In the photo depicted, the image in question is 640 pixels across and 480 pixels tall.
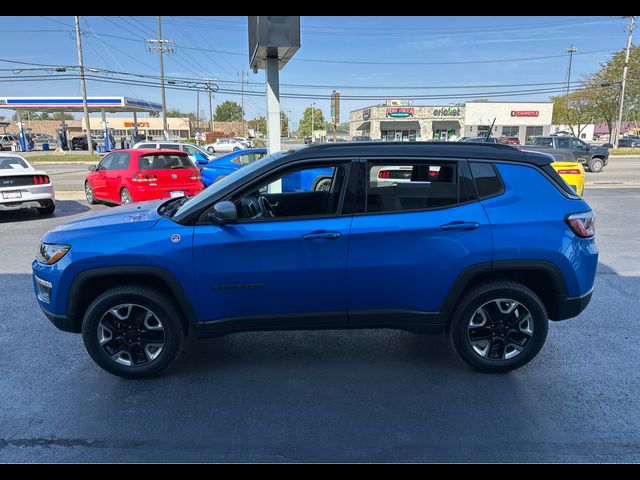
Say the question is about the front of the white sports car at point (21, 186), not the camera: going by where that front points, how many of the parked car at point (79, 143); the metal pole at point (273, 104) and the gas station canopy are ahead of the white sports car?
2

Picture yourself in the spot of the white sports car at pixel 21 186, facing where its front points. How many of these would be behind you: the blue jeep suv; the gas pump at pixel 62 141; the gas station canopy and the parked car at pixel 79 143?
1

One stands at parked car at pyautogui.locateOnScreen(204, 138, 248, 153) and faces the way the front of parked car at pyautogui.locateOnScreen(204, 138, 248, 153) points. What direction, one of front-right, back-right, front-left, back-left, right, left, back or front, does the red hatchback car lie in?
left

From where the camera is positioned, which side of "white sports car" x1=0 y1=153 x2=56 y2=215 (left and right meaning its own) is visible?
back

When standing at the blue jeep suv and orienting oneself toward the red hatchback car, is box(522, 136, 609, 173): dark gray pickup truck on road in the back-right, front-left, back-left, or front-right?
front-right

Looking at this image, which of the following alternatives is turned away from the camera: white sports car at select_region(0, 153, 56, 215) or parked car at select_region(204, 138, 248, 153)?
the white sports car

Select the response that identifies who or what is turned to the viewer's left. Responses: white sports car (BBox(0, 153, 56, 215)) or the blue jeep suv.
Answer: the blue jeep suv

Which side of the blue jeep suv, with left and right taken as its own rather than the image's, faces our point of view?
left

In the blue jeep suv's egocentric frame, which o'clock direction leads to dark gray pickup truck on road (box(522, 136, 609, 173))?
The dark gray pickup truck on road is roughly at 4 o'clock from the blue jeep suv.

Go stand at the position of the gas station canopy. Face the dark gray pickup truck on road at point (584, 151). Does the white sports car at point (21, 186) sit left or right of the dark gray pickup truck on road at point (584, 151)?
right

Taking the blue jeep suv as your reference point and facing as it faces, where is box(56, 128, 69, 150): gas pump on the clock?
The gas pump is roughly at 2 o'clock from the blue jeep suv.

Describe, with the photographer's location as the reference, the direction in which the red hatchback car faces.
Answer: facing away from the viewer and to the left of the viewer

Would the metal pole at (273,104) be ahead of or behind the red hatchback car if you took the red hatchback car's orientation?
behind

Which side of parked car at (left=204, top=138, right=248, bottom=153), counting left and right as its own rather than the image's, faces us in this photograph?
left

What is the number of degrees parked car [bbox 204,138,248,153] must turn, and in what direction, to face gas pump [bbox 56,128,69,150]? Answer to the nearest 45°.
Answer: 0° — it already faces it

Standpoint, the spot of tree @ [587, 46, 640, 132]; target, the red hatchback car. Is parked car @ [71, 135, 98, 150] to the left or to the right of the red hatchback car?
right

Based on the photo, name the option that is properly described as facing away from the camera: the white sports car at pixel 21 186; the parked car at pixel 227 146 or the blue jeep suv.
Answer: the white sports car

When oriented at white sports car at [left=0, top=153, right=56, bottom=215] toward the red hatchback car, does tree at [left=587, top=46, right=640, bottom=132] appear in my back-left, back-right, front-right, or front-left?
front-left

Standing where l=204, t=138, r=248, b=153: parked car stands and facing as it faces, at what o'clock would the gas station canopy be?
The gas station canopy is roughly at 1 o'clock from the parked car.
